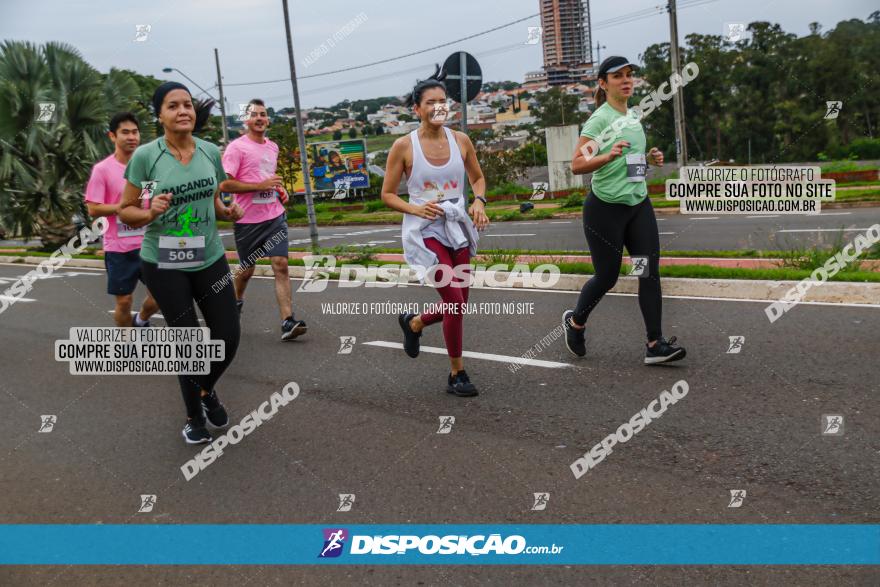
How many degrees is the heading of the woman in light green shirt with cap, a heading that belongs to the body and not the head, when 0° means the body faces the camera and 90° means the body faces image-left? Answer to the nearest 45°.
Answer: approximately 315°

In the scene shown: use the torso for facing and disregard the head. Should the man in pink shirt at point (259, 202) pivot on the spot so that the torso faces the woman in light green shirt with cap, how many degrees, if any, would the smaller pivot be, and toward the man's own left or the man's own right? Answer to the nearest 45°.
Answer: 0° — they already face them

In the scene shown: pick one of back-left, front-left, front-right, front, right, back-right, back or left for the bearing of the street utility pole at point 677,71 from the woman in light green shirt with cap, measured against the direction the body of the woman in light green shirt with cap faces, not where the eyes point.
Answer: back-left

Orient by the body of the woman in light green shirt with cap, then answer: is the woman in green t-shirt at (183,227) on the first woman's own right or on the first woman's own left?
on the first woman's own right

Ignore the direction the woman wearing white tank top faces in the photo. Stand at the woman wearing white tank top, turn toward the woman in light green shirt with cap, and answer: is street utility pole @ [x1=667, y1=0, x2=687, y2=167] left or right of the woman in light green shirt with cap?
left

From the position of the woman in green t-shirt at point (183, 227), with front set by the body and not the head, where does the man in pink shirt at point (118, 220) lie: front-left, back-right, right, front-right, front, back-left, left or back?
back
